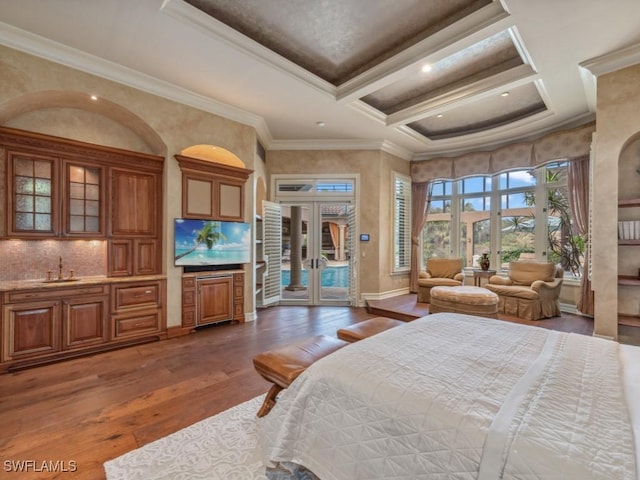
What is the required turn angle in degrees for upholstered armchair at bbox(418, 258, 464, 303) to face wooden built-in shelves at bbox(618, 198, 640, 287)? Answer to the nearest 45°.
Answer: approximately 45° to its left

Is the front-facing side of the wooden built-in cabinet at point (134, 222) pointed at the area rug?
yes

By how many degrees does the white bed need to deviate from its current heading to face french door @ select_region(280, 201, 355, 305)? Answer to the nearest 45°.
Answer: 0° — it already faces it

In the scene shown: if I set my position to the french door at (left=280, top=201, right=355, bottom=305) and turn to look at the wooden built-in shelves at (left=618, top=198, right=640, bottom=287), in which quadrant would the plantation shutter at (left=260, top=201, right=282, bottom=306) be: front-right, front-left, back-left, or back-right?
back-right

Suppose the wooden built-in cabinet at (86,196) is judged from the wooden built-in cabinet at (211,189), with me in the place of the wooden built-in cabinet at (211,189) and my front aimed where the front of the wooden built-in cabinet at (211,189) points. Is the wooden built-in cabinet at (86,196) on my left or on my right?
on my right

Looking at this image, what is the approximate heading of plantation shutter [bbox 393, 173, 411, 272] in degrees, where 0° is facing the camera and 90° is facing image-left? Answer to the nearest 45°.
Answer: approximately 315°

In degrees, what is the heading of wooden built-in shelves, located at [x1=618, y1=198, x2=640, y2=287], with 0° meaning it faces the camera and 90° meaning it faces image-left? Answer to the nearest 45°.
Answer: approximately 45°

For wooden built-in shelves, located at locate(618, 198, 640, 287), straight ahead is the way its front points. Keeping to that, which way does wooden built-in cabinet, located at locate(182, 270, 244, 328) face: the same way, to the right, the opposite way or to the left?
to the left

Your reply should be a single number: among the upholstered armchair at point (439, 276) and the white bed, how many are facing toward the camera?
1

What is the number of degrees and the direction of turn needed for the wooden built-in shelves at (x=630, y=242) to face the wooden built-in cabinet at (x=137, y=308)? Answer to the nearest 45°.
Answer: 0° — it already faces it

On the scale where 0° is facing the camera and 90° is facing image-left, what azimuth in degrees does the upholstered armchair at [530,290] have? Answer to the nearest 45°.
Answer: approximately 45°
